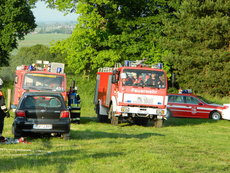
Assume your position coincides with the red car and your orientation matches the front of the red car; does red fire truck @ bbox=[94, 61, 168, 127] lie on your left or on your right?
on your right

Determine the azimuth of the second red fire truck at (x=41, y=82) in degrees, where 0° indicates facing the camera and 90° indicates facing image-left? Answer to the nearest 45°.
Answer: approximately 0°

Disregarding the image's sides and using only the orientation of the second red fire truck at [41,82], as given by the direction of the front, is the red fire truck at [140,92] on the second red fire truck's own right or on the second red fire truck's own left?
on the second red fire truck's own left

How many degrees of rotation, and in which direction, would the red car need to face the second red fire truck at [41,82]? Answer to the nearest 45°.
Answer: approximately 135° to its right

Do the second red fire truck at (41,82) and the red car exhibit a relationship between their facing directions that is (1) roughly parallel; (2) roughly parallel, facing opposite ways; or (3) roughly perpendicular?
roughly perpendicular

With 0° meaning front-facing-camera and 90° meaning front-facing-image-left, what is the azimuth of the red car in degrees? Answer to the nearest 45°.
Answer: approximately 270°

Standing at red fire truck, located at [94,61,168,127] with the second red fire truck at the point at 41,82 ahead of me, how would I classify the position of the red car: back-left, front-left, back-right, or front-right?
back-right

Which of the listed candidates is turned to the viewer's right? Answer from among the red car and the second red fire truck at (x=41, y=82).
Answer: the red car

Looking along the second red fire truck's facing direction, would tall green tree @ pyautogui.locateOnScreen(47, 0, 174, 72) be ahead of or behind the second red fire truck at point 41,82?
behind

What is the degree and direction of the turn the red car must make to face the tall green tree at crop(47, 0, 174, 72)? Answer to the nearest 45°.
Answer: approximately 135° to its left
